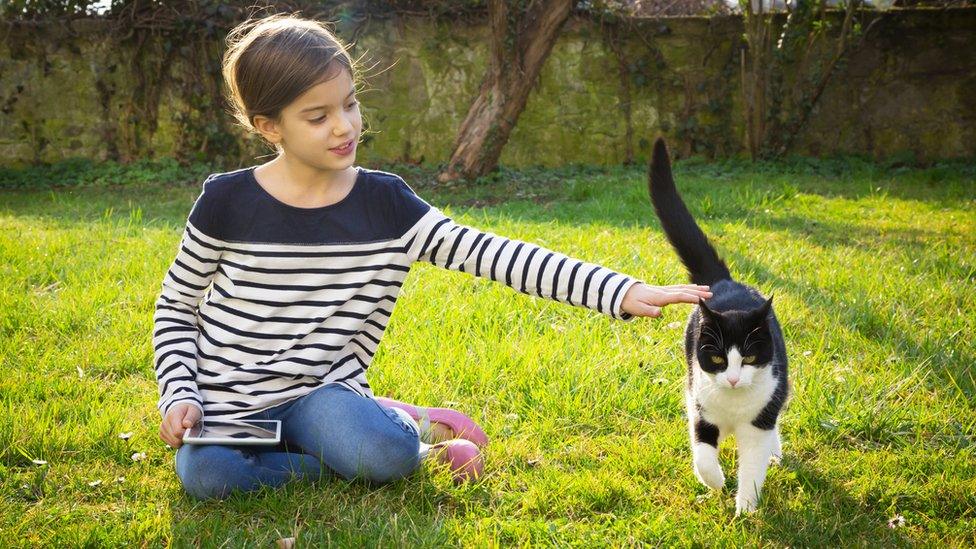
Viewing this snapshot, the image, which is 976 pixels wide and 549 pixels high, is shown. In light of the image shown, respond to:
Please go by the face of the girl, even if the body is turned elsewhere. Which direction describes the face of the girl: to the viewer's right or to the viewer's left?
to the viewer's right

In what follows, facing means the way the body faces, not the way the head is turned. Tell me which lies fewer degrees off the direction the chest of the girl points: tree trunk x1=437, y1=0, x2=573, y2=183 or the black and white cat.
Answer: the black and white cat

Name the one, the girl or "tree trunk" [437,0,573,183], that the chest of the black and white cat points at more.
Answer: the girl

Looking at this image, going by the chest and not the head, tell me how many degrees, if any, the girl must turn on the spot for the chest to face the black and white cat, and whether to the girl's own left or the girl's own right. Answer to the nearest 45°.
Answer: approximately 90° to the girl's own left

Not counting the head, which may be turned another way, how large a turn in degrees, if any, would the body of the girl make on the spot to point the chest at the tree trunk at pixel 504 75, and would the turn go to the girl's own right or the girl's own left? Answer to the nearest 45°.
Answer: approximately 180°

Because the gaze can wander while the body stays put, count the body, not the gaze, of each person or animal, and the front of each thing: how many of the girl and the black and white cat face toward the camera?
2

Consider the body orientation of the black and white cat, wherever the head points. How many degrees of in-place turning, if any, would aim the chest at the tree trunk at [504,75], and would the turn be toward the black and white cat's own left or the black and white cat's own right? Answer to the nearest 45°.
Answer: approximately 180°

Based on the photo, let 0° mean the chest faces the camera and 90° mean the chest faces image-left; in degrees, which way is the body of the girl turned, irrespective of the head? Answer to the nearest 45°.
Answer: approximately 0°

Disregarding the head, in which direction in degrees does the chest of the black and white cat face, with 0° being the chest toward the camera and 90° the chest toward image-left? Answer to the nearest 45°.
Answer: approximately 0°
